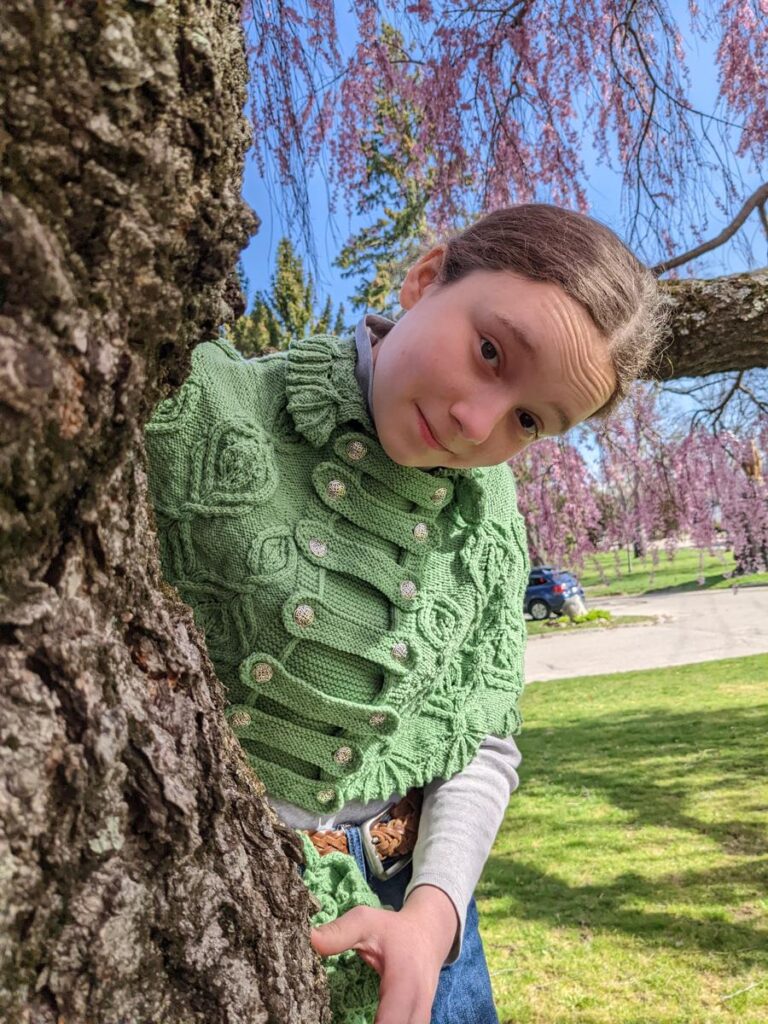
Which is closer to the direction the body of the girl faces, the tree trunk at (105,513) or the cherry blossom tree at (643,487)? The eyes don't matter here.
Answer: the tree trunk

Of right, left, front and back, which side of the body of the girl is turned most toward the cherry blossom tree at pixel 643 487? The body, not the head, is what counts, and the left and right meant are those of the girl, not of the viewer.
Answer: back

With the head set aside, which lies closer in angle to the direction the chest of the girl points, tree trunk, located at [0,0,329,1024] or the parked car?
the tree trunk

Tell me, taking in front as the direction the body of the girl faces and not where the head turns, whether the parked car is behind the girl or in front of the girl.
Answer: behind

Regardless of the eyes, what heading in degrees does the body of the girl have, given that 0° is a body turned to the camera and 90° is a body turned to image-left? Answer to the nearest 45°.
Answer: approximately 0°

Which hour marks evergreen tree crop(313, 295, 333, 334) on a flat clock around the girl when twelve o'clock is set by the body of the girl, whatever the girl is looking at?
The evergreen tree is roughly at 6 o'clock from the girl.
